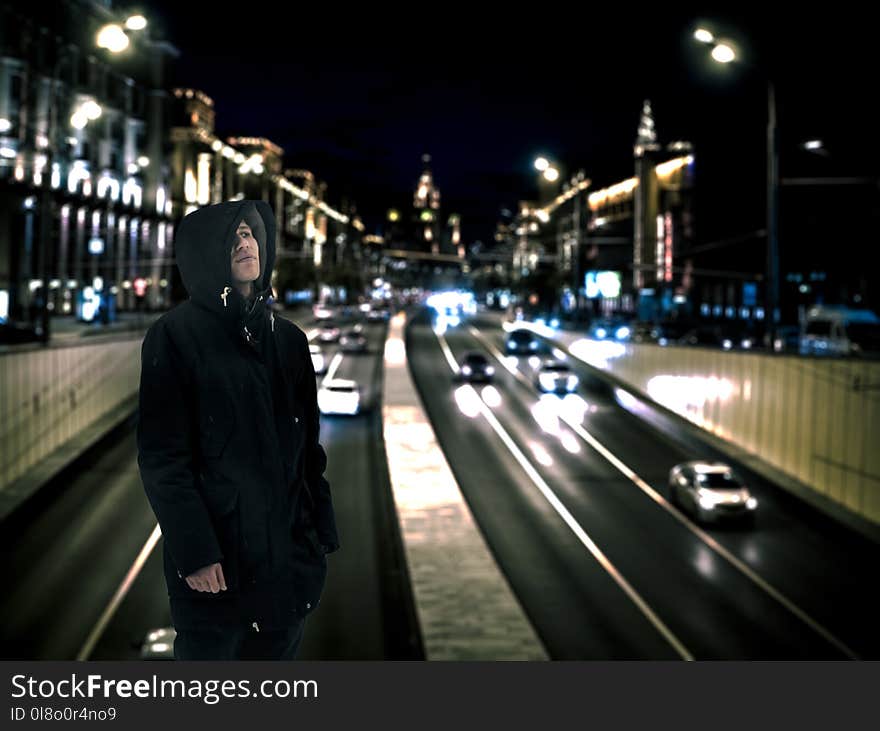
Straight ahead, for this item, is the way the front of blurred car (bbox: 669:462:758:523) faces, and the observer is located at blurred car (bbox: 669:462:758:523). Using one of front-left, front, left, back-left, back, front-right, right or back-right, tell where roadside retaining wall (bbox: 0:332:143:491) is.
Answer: back-right

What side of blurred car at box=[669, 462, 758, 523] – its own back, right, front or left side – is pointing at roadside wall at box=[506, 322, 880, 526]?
left

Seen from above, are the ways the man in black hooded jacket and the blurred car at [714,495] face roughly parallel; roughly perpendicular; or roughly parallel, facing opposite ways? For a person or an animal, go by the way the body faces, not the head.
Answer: roughly parallel

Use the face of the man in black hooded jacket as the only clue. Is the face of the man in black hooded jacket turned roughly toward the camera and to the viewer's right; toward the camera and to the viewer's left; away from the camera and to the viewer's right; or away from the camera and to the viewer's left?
toward the camera and to the viewer's right

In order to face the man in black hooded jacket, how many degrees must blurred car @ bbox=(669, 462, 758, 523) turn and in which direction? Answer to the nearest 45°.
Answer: approximately 45° to its right

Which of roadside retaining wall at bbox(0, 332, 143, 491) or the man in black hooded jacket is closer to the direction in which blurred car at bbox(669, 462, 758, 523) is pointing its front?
the man in black hooded jacket

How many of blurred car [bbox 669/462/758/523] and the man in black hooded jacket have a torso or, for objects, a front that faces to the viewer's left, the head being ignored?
0

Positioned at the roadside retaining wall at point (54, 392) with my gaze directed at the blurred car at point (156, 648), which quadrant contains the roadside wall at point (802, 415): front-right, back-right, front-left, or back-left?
front-left

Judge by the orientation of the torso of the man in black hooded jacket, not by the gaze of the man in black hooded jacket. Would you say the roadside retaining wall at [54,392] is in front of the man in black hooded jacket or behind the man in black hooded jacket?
behind

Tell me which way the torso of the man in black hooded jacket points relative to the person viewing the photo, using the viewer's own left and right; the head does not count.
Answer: facing the viewer and to the right of the viewer

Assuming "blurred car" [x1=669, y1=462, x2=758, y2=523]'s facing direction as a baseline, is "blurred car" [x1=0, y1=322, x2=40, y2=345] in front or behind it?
behind

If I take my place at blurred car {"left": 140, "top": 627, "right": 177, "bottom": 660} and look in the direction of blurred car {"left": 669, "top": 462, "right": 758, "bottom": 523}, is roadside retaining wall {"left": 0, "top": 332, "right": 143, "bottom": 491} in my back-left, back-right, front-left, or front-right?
front-left
